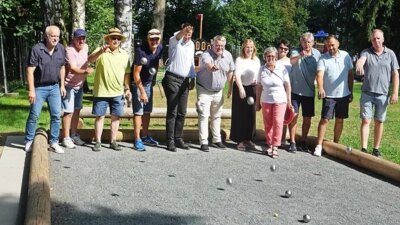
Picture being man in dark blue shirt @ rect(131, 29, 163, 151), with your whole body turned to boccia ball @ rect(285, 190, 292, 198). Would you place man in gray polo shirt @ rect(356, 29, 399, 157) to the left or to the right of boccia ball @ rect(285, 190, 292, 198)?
left

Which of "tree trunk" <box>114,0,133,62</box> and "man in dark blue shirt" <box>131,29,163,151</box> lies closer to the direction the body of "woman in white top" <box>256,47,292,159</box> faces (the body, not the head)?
the man in dark blue shirt

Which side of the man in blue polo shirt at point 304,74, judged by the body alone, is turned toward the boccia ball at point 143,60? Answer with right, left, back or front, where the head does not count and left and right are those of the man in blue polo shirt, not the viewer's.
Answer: right

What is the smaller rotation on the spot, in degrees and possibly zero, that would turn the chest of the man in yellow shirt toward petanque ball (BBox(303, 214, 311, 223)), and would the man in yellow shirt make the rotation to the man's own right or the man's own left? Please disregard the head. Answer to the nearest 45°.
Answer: approximately 45° to the man's own left

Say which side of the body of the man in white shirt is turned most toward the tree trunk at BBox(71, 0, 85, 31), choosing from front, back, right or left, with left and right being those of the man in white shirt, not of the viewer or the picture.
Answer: back

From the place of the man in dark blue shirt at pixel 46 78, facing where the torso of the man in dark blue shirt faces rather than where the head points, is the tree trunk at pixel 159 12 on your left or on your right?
on your left

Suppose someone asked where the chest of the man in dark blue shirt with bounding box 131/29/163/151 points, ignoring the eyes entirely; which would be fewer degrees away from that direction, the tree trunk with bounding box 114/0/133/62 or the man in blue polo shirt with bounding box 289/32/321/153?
the man in blue polo shirt

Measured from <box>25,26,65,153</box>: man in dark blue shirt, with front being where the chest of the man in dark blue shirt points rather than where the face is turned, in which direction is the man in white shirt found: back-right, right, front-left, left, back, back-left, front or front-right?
front-left

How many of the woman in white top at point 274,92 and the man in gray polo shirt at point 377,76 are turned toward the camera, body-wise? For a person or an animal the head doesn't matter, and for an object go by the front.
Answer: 2

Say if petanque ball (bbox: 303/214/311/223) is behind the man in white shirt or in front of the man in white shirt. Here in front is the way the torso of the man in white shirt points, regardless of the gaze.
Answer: in front
